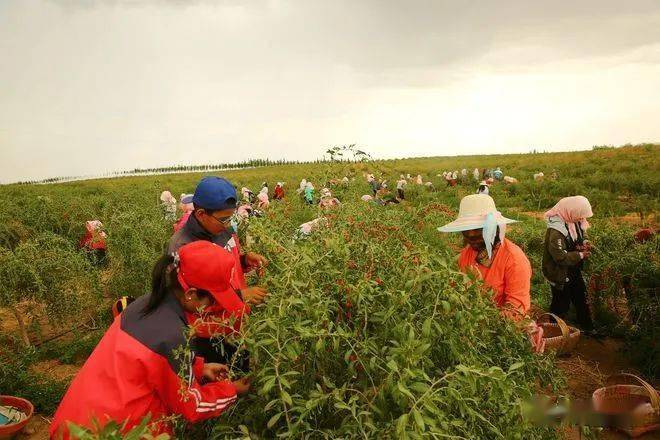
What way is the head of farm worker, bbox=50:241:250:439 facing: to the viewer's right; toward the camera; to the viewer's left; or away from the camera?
to the viewer's right

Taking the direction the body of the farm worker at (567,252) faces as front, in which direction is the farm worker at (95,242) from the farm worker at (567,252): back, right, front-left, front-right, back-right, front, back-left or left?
back

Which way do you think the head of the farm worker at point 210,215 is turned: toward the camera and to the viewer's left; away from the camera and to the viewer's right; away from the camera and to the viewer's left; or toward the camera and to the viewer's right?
toward the camera and to the viewer's right

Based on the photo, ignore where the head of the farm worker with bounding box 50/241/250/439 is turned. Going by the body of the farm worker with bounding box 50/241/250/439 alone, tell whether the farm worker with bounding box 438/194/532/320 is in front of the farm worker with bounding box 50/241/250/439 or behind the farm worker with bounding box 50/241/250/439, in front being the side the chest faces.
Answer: in front

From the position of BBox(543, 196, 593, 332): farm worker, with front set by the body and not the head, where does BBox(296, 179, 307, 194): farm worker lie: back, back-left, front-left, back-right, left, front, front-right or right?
back-left

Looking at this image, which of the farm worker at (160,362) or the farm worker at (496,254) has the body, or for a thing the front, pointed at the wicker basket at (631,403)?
the farm worker at (160,362)

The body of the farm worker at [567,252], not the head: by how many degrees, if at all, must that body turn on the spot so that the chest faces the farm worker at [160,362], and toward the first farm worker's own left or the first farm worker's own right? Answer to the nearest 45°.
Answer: approximately 90° to the first farm worker's own right

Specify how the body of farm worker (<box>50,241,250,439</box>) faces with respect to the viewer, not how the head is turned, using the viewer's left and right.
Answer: facing to the right of the viewer

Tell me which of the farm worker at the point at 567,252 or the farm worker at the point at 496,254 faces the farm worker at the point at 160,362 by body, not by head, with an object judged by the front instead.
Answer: the farm worker at the point at 496,254

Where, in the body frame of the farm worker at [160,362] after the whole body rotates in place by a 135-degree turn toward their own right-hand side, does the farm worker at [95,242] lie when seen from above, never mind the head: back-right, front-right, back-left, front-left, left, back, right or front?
back-right

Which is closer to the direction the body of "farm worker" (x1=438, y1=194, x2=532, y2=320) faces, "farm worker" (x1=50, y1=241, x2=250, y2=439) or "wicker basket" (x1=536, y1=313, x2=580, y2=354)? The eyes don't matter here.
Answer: the farm worker
